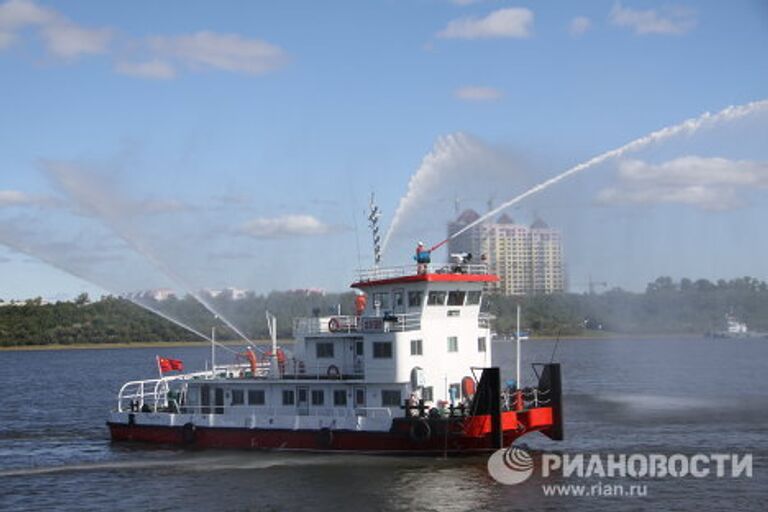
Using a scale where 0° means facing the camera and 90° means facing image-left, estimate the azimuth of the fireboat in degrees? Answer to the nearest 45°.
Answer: approximately 315°
